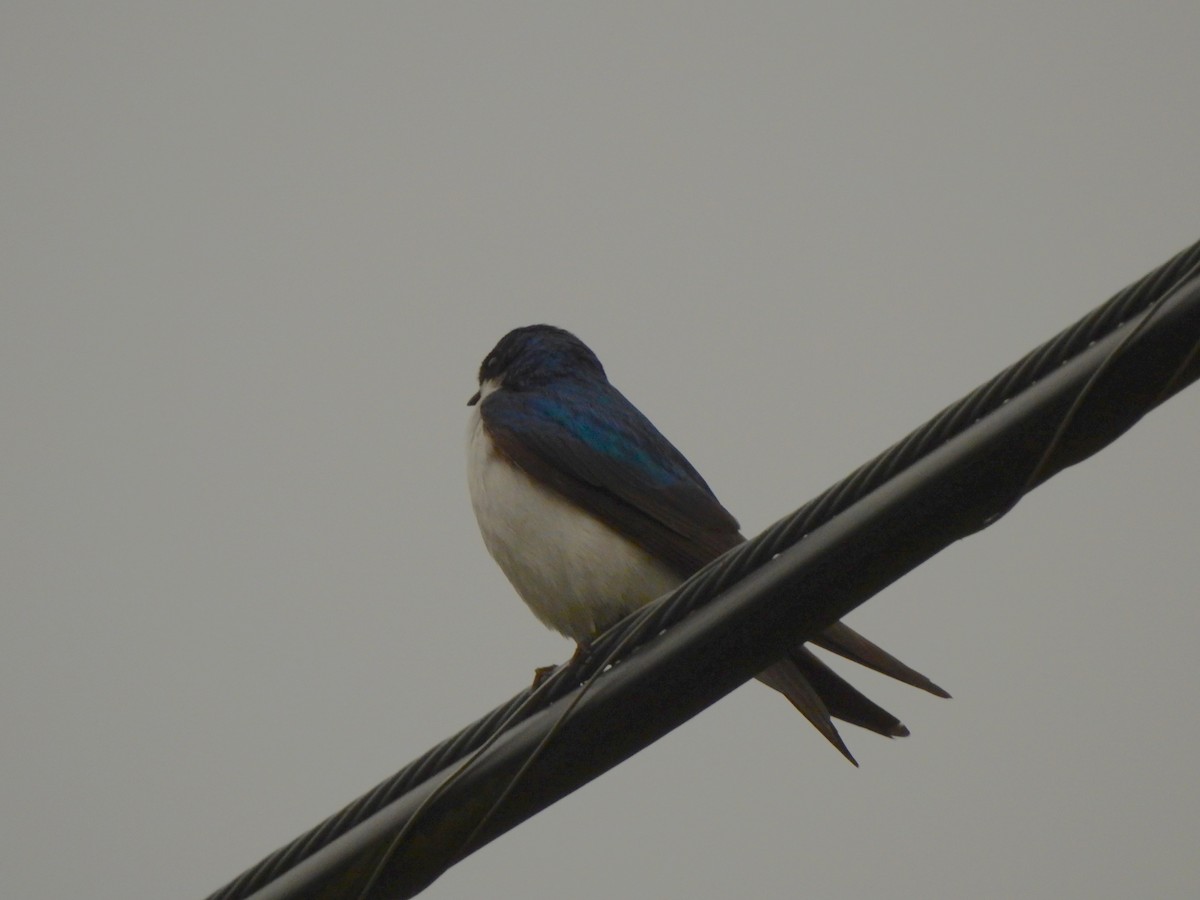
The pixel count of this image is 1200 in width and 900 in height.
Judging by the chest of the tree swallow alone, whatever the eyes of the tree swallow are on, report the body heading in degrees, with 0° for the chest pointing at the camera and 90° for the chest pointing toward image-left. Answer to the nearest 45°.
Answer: approximately 90°
